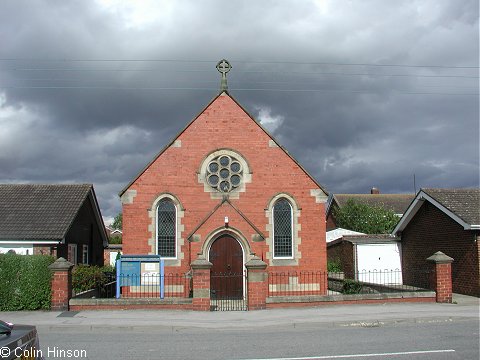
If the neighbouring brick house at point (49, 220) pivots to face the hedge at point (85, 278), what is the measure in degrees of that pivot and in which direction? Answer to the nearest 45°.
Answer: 0° — it already faces it

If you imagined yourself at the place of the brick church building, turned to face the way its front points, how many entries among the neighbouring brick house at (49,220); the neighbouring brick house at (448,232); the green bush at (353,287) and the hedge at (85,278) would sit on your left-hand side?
2

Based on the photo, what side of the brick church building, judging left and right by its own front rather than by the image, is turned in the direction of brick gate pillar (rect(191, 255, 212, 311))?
front

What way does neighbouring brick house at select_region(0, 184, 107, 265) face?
toward the camera

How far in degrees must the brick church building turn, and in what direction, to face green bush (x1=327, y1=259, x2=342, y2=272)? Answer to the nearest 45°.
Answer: approximately 135° to its left

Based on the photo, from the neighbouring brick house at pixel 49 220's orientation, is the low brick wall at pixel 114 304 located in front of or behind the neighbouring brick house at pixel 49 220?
in front

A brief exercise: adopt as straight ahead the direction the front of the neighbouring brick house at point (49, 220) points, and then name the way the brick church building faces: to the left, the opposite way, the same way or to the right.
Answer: the same way

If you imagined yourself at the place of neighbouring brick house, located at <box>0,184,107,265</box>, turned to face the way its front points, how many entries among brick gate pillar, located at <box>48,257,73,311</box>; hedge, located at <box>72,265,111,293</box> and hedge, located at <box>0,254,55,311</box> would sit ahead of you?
3

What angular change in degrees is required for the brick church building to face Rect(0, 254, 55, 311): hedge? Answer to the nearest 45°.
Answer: approximately 45° to its right

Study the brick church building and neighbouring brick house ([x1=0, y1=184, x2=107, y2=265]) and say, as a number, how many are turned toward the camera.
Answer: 2

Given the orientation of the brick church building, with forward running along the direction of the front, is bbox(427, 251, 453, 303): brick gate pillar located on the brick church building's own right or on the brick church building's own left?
on the brick church building's own left

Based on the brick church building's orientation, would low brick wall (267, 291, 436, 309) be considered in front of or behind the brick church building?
in front

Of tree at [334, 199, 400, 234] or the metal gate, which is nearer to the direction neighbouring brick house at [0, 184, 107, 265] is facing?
the metal gate

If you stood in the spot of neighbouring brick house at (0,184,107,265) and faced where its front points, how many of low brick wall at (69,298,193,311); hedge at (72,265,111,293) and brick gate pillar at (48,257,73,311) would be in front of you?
3

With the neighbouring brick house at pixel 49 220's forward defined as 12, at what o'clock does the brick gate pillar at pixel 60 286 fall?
The brick gate pillar is roughly at 12 o'clock from the neighbouring brick house.
